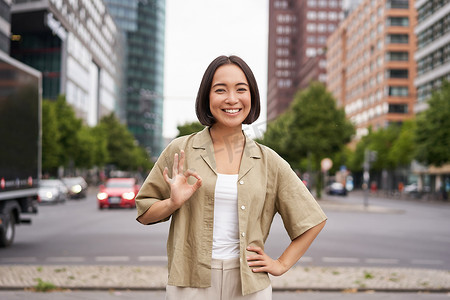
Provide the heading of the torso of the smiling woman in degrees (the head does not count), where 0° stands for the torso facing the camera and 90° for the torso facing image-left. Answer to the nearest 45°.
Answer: approximately 0°

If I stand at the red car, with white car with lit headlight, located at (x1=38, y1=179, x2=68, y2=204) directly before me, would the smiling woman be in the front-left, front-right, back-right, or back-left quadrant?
back-left

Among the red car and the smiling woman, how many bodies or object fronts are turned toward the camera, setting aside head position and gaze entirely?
2

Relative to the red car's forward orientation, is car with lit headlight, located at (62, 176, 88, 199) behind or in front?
behind

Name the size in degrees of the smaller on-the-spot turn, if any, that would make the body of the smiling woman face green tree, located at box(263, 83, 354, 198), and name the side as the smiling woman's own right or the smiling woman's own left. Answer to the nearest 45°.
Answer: approximately 180°

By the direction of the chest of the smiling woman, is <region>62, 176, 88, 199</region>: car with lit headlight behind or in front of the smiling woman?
behind

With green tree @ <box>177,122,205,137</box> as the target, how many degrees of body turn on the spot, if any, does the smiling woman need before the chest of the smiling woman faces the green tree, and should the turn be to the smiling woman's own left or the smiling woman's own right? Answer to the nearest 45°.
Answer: approximately 180°
